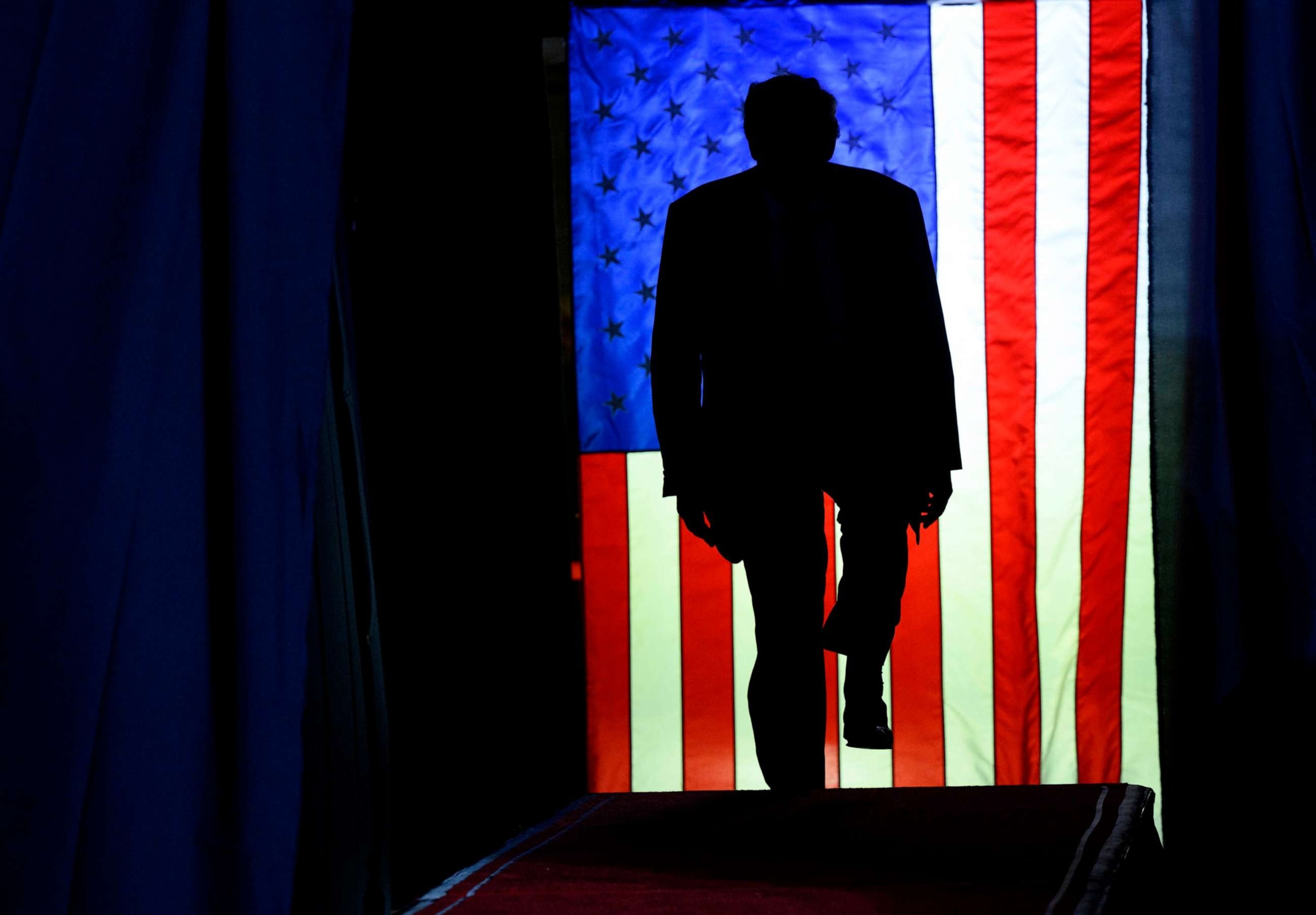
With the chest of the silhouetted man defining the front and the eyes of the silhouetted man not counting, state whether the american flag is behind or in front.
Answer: behind

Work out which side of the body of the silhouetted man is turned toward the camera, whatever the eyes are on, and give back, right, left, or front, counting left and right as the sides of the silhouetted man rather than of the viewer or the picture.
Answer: front

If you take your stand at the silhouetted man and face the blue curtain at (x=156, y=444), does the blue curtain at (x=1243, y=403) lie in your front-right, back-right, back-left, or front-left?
back-left

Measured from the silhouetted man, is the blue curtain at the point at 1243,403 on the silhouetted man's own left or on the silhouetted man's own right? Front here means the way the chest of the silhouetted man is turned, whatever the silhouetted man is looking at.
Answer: on the silhouetted man's own left

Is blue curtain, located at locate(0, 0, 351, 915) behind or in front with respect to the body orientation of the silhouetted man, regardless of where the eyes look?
in front
